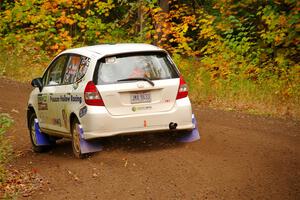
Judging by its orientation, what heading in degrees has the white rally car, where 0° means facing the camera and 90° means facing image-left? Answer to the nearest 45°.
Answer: approximately 135°
